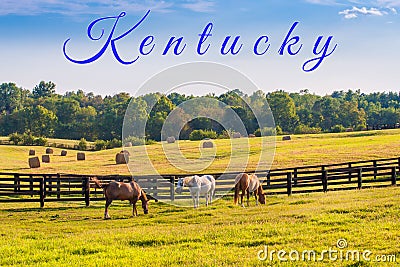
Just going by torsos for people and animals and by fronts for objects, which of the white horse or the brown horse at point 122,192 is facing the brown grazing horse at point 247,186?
the brown horse

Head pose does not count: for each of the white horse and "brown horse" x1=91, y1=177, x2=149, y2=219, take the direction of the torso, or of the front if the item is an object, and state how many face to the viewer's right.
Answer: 1

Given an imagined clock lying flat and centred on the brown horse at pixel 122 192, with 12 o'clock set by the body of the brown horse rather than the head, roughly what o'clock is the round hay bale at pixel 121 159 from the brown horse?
The round hay bale is roughly at 9 o'clock from the brown horse.

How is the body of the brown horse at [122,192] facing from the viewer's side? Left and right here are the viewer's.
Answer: facing to the right of the viewer

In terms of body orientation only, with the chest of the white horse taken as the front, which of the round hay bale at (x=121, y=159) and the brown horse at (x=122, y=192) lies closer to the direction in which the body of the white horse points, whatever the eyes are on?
the brown horse

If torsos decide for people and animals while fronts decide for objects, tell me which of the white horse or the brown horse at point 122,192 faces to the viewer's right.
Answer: the brown horse

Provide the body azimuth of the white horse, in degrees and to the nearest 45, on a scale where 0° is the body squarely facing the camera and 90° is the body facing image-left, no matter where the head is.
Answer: approximately 45°

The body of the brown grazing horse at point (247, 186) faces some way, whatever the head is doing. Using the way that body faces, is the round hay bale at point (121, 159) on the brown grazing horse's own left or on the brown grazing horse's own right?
on the brown grazing horse's own left

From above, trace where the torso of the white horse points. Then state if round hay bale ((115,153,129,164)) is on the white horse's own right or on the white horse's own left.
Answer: on the white horse's own right

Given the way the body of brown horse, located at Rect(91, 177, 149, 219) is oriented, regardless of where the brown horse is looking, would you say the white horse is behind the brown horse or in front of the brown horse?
in front

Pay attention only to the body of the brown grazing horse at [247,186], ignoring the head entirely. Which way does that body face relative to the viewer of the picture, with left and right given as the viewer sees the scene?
facing away from the viewer and to the right of the viewer

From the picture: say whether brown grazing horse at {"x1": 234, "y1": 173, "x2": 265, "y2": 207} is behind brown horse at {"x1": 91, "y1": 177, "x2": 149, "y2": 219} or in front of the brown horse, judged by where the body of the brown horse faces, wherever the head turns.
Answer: in front

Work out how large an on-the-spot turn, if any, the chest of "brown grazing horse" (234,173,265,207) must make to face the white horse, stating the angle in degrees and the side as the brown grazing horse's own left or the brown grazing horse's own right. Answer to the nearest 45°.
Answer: approximately 135° to the brown grazing horse's own left
